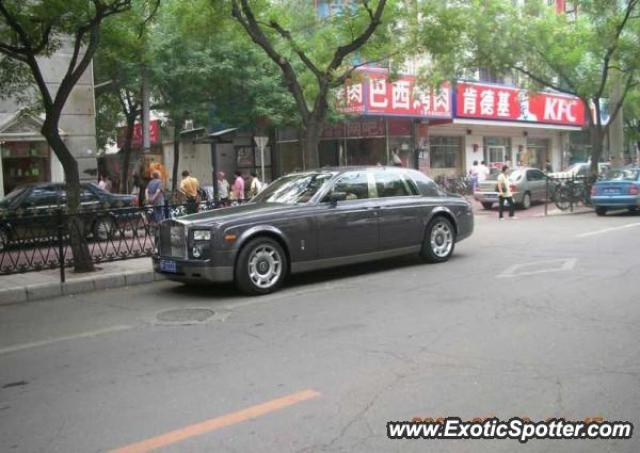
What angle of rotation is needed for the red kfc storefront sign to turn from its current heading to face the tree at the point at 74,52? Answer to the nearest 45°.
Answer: approximately 45° to its right

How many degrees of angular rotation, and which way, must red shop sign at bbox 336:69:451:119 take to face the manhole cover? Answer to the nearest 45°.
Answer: approximately 45° to its right

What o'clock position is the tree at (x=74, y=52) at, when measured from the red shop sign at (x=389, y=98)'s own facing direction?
The tree is roughly at 2 o'clock from the red shop sign.

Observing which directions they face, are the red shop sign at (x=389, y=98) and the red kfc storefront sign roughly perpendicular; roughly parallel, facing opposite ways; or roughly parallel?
roughly parallel

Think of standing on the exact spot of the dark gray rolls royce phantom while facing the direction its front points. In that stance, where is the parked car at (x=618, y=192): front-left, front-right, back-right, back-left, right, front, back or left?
back

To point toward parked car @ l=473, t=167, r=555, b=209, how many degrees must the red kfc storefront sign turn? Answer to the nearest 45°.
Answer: approximately 45° to its right

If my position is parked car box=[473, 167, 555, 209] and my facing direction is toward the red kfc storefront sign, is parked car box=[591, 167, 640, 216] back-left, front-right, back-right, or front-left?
back-right

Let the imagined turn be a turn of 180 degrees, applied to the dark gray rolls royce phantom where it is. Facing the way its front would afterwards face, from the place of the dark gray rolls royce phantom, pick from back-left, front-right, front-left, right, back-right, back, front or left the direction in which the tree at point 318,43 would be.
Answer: front-left

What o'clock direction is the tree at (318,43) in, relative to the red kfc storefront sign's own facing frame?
The tree is roughly at 2 o'clock from the red kfc storefront sign.

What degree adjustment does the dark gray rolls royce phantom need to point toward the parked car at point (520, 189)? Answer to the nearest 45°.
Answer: approximately 180°

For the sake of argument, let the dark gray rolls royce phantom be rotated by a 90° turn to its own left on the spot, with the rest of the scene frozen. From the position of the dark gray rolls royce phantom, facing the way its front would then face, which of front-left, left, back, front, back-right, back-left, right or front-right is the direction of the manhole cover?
right

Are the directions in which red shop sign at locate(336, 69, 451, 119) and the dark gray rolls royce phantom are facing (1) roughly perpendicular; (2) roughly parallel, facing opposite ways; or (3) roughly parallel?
roughly perpendicular

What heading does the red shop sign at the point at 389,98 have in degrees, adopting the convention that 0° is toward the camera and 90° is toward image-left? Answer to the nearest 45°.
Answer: approximately 315°

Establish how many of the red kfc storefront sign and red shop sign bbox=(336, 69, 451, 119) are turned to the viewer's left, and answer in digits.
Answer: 0

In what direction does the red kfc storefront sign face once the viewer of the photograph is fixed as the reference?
facing the viewer and to the right of the viewer
